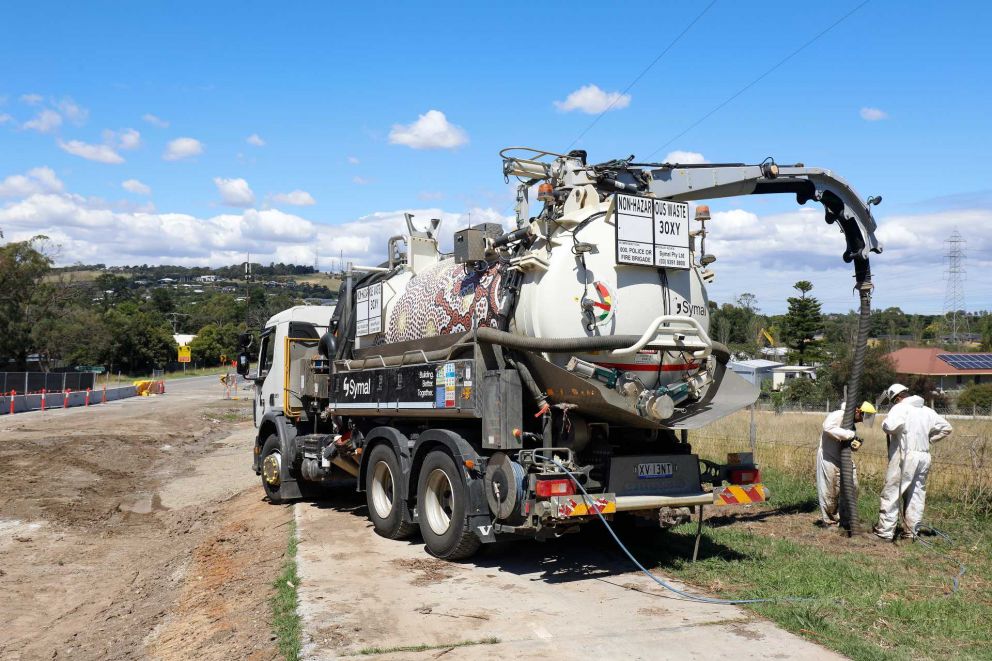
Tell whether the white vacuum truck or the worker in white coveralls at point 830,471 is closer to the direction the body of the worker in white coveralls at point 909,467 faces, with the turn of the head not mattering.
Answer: the worker in white coveralls

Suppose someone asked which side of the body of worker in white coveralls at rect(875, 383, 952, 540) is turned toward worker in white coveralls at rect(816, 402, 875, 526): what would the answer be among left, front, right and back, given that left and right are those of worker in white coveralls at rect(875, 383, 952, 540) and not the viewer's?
front

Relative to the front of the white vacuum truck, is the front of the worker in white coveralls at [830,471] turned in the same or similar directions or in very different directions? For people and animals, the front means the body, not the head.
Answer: very different directions

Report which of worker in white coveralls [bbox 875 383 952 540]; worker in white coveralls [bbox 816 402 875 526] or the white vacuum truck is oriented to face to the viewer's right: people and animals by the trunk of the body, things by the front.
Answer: worker in white coveralls [bbox 816 402 875 526]

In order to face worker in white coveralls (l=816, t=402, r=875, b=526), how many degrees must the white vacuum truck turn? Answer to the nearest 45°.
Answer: approximately 90° to its right

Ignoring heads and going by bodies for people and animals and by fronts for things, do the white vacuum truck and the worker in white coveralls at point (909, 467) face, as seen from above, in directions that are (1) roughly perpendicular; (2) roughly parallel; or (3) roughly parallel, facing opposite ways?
roughly parallel

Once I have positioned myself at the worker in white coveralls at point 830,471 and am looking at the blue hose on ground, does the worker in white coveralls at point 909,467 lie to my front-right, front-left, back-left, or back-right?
front-left

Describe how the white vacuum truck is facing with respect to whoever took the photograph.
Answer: facing away from the viewer and to the left of the viewer

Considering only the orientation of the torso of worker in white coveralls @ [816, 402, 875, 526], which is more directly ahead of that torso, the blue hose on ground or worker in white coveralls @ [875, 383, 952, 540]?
the worker in white coveralls

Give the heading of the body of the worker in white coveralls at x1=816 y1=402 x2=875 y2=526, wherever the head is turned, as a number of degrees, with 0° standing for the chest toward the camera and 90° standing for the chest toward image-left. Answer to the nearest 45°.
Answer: approximately 270°

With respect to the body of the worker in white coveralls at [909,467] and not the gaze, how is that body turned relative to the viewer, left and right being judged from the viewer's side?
facing away from the viewer and to the left of the viewer

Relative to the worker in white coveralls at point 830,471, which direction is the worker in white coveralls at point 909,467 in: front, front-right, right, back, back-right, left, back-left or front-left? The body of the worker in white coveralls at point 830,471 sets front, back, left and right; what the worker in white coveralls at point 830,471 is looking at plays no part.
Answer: front-right

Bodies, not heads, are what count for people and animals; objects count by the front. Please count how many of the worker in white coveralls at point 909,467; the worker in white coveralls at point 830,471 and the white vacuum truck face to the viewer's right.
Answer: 1

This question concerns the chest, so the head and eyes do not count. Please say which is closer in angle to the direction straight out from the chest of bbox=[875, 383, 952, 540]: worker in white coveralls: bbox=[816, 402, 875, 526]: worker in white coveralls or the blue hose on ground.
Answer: the worker in white coveralls

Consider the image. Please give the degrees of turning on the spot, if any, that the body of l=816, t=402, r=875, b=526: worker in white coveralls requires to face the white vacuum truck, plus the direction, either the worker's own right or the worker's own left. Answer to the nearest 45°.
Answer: approximately 135° to the worker's own right

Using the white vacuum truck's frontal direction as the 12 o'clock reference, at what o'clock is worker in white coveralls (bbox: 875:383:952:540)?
The worker in white coveralls is roughly at 4 o'clock from the white vacuum truck.
